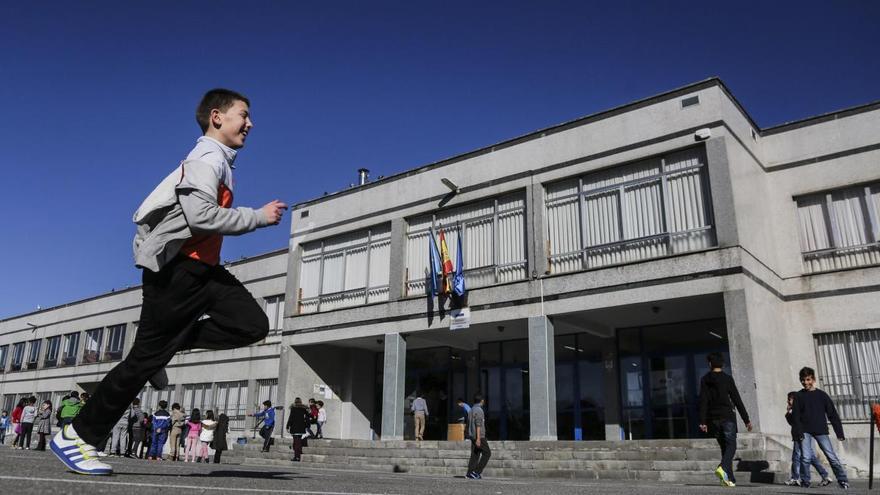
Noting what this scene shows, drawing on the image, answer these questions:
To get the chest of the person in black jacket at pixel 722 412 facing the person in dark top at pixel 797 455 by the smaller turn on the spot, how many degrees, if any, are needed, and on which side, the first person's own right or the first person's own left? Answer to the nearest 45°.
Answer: approximately 45° to the first person's own right

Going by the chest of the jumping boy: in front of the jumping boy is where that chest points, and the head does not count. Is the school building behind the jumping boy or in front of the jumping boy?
in front

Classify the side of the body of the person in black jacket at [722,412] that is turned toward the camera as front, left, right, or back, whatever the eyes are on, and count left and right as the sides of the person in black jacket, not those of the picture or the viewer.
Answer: back

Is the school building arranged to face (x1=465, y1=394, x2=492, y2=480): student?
yes

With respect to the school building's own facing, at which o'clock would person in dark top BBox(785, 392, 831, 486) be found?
The person in dark top is roughly at 10 o'clock from the school building.

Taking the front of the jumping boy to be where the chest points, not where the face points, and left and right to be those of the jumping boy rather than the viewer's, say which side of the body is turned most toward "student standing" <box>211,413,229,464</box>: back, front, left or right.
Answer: left

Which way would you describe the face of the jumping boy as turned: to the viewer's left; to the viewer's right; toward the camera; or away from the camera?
to the viewer's right

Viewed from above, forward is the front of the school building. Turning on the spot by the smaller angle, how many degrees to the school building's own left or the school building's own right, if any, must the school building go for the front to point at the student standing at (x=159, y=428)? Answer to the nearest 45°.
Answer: approximately 45° to the school building's own right

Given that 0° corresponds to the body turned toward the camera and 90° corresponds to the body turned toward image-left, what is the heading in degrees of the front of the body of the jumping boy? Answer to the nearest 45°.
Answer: approximately 270°

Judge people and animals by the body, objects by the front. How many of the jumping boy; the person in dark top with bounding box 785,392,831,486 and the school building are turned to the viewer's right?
1
